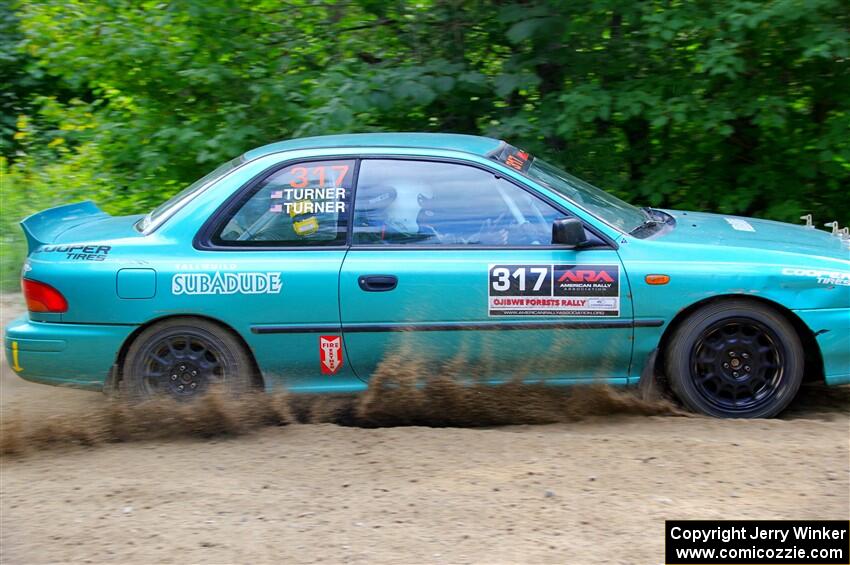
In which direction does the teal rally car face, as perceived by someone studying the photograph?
facing to the right of the viewer
